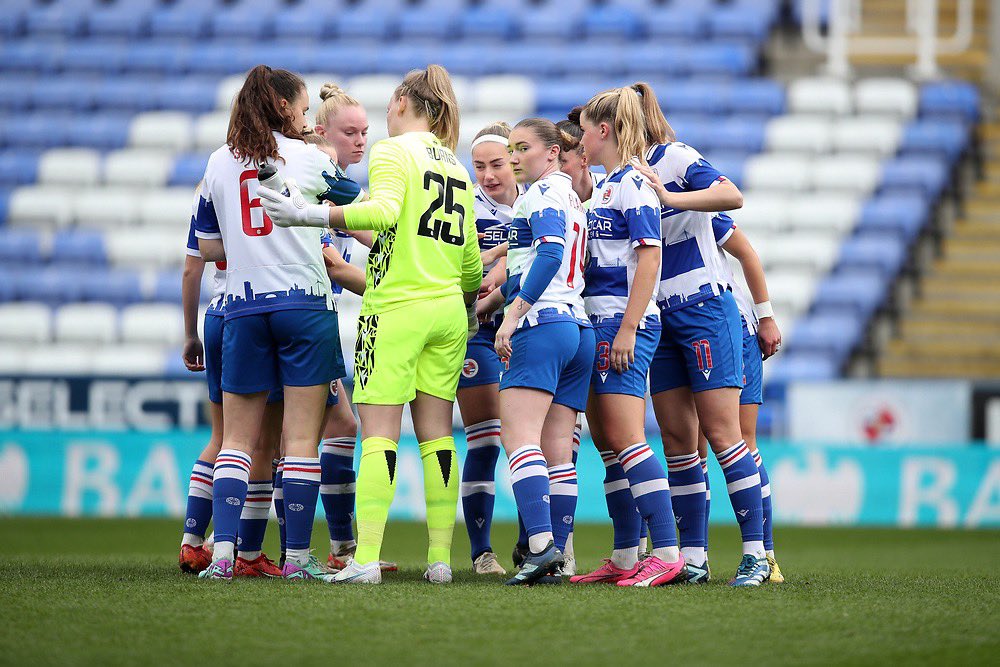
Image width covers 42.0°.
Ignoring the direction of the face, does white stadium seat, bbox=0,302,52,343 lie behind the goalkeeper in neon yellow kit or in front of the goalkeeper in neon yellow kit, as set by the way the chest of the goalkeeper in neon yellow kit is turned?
in front

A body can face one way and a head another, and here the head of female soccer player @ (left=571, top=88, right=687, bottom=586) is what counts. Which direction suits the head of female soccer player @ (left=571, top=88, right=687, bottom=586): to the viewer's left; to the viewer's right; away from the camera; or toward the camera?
to the viewer's left

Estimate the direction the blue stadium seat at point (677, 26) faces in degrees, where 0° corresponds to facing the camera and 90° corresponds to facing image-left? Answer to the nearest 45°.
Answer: approximately 0°

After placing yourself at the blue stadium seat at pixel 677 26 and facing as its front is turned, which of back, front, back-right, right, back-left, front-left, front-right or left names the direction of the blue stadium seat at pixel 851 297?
front-left

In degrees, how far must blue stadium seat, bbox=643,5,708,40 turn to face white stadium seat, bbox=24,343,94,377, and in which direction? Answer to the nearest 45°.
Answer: approximately 45° to its right

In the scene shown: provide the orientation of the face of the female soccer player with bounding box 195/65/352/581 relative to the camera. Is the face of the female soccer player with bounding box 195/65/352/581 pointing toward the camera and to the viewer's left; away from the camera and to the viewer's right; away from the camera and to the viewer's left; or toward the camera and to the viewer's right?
away from the camera and to the viewer's right

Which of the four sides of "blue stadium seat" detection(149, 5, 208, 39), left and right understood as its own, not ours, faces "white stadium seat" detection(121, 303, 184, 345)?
front

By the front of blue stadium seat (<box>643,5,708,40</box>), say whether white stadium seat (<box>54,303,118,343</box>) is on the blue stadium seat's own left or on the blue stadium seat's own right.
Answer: on the blue stadium seat's own right

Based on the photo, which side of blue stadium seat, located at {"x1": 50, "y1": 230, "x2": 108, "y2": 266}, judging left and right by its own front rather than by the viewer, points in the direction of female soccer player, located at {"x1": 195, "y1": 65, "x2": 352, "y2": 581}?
front
